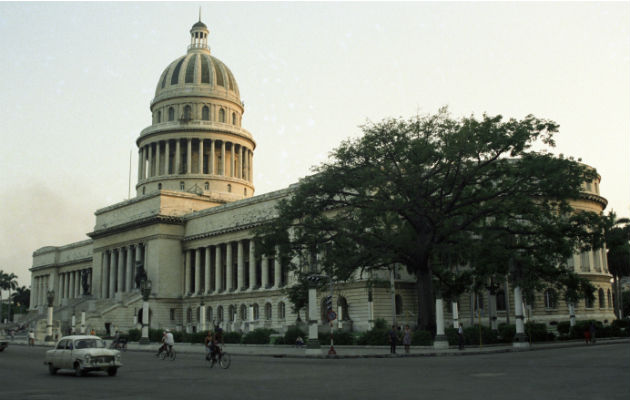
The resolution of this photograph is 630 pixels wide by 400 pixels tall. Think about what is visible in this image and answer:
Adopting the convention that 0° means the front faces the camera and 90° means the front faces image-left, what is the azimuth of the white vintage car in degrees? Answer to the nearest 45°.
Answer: approximately 315°

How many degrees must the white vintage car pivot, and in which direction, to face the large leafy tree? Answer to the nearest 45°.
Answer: approximately 90° to its left

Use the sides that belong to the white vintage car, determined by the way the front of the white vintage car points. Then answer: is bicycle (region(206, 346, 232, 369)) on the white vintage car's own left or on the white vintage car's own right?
on the white vintage car's own left

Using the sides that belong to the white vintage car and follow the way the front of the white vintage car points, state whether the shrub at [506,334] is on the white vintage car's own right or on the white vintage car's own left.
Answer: on the white vintage car's own left
